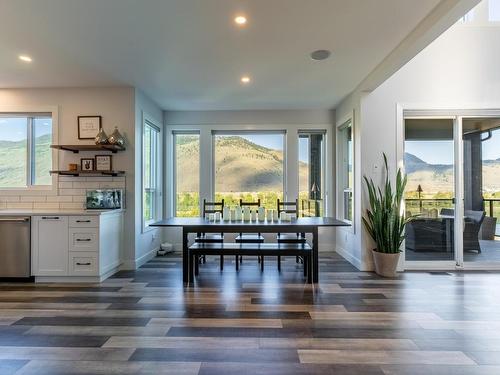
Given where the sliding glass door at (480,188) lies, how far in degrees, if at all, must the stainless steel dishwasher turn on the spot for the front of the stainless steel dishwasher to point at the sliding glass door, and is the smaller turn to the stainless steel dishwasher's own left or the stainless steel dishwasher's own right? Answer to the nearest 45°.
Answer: approximately 45° to the stainless steel dishwasher's own left

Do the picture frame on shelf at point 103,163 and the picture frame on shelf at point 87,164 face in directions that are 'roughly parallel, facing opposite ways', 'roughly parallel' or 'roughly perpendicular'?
roughly parallel

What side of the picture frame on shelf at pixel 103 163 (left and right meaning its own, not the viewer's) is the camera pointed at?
front

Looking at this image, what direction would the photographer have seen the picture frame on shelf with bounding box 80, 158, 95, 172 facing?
facing the viewer

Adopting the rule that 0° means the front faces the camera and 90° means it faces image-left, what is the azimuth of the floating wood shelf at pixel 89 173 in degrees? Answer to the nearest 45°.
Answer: approximately 0°

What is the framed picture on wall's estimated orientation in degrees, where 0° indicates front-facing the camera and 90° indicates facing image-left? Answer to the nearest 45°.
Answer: approximately 0°

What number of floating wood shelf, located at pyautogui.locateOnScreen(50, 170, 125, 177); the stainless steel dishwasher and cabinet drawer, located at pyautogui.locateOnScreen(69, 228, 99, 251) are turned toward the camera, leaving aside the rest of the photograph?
3

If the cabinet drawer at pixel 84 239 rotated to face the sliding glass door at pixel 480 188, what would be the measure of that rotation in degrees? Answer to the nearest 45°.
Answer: approximately 90° to its left

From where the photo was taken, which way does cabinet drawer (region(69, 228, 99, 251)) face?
toward the camera

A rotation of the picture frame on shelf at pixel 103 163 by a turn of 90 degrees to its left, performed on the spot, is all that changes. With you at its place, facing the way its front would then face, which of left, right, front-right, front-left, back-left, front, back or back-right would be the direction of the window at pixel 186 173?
front-left
